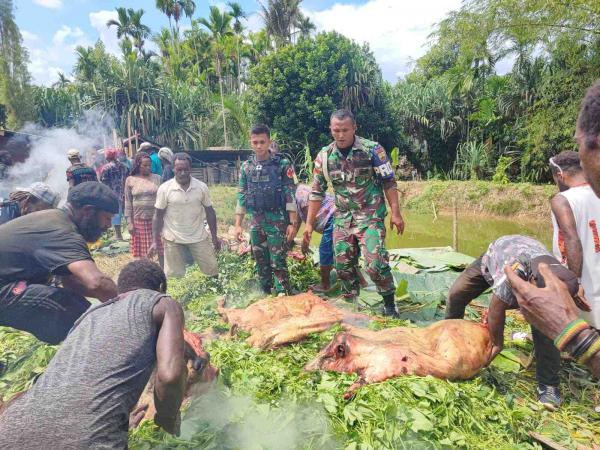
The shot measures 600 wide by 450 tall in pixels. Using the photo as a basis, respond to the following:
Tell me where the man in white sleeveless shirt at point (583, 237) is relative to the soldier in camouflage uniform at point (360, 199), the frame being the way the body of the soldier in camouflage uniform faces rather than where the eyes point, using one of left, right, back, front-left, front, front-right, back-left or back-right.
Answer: front-left

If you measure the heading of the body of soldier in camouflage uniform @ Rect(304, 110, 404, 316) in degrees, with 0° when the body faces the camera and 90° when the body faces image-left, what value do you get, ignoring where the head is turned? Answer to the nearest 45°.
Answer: approximately 0°

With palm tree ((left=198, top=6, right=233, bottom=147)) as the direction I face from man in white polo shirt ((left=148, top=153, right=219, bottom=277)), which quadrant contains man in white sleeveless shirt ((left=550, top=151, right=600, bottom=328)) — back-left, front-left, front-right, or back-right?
back-right

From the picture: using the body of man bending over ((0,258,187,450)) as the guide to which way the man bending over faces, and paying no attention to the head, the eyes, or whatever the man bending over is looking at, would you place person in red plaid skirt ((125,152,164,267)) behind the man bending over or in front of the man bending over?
in front

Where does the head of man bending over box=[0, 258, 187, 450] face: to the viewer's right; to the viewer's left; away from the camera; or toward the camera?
away from the camera

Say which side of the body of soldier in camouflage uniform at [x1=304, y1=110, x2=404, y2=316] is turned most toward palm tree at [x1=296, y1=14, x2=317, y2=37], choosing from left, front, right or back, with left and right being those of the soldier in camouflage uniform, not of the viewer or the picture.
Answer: back

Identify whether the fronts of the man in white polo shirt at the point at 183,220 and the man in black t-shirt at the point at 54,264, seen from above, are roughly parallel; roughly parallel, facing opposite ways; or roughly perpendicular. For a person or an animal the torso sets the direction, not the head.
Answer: roughly perpendicular

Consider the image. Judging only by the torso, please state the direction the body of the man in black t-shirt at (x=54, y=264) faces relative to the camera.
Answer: to the viewer's right

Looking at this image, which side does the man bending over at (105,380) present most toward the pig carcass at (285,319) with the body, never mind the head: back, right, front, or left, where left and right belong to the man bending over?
front

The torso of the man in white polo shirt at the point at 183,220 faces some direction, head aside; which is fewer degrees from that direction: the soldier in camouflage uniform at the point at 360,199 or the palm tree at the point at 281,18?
the soldier in camouflage uniform

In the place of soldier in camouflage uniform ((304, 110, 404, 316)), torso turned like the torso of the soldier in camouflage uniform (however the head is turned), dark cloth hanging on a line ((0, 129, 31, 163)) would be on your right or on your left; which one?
on your right

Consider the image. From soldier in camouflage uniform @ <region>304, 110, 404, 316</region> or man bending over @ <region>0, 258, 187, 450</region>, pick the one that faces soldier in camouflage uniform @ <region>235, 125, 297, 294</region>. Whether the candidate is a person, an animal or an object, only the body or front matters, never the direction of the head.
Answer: the man bending over

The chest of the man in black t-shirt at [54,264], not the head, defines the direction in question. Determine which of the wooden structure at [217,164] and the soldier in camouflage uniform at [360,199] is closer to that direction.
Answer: the soldier in camouflage uniform

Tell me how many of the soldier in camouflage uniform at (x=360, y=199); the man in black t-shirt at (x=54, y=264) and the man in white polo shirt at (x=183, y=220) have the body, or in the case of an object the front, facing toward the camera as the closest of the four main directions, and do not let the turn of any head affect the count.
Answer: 2
